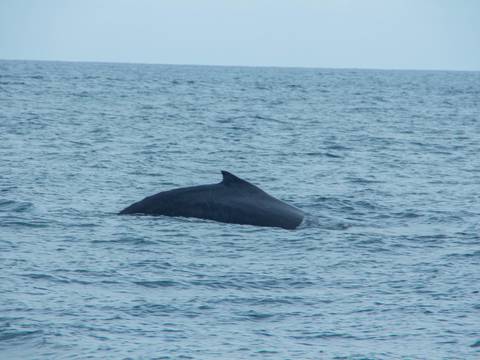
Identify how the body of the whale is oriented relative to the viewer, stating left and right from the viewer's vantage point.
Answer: facing to the right of the viewer
